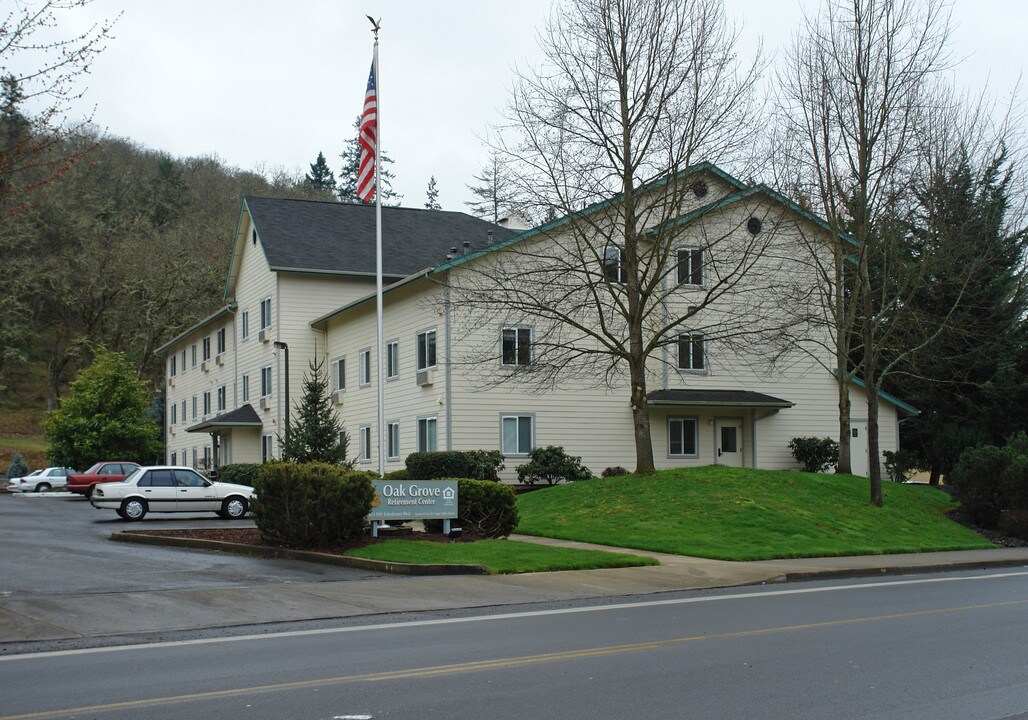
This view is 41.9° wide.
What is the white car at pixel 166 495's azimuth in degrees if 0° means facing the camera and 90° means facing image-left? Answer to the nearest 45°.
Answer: approximately 270°

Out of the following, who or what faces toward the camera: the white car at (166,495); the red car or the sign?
the sign

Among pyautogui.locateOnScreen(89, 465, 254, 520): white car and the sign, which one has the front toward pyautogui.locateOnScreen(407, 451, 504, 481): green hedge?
the white car

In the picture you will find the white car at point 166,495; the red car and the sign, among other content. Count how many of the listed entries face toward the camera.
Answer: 1

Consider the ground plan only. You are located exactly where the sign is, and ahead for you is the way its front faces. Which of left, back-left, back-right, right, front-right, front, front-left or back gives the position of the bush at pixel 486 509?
back-left

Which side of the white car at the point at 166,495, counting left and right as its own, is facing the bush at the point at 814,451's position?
front

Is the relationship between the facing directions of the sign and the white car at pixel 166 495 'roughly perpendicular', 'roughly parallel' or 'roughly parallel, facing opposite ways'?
roughly perpendicular
